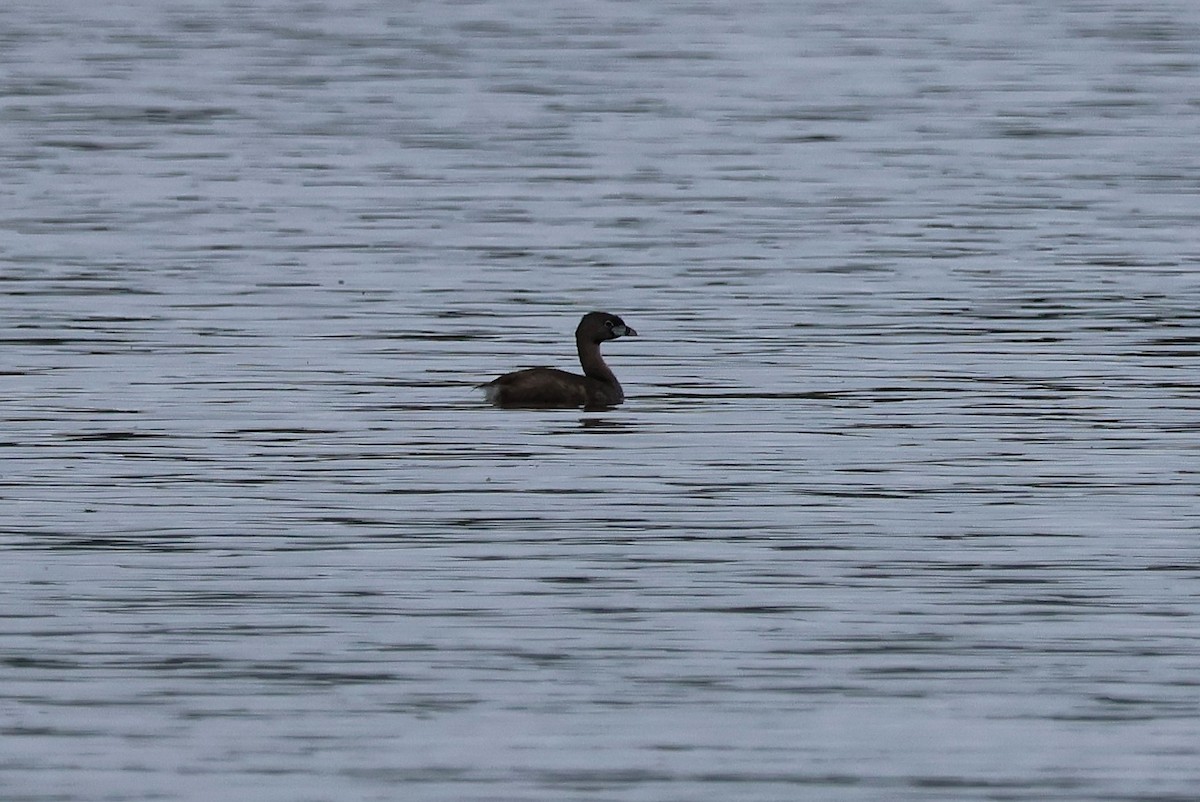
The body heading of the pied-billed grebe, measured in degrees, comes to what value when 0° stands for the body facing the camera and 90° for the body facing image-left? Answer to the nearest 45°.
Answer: approximately 270°
